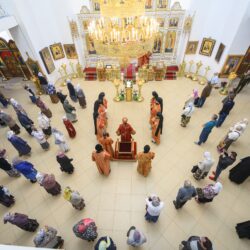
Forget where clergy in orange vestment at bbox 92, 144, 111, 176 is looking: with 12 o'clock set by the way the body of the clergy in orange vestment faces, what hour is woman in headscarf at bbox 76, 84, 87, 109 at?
The woman in headscarf is roughly at 12 o'clock from the clergy in orange vestment.

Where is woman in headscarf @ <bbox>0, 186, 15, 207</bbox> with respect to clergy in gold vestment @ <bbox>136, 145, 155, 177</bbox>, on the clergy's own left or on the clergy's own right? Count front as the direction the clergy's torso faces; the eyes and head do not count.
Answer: on the clergy's own left

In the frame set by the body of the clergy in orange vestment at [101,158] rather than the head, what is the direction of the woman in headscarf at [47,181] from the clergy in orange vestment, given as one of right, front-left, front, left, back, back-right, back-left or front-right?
left

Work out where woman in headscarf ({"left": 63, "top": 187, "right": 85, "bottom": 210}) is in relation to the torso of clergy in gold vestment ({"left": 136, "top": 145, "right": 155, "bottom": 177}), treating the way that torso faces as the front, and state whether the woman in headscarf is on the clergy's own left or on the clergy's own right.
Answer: on the clergy's own left

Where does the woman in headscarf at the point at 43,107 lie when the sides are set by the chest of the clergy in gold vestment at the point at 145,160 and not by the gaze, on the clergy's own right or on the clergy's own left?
on the clergy's own left

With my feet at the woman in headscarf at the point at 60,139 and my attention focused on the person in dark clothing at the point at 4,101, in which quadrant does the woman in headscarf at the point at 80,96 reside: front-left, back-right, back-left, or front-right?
front-right

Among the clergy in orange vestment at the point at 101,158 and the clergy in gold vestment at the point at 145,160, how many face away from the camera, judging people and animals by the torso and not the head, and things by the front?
2

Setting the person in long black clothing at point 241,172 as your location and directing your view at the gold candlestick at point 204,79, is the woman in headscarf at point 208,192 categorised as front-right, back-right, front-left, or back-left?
back-left

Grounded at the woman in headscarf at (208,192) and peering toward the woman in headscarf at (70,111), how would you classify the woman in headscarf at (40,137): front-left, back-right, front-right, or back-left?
front-left

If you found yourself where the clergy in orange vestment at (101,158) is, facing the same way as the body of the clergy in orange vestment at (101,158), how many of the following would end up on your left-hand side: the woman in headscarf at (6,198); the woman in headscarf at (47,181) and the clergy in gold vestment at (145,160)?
2

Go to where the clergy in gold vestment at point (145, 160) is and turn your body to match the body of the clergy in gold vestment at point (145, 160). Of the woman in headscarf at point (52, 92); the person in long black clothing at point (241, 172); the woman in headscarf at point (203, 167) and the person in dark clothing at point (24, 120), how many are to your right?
2

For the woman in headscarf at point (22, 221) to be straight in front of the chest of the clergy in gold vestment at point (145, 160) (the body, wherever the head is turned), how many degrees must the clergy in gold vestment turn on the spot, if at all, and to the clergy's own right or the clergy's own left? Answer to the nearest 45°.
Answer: approximately 135° to the clergy's own left

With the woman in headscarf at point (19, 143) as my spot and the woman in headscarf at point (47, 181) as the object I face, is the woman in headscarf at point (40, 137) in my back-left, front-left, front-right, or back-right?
front-left

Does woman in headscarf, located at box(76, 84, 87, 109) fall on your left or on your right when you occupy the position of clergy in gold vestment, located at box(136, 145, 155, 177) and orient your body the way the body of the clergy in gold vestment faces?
on your left

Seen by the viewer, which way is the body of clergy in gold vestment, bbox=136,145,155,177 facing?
away from the camera

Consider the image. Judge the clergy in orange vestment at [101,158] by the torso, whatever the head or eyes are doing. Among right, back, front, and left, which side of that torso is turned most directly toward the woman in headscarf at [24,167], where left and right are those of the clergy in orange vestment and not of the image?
left

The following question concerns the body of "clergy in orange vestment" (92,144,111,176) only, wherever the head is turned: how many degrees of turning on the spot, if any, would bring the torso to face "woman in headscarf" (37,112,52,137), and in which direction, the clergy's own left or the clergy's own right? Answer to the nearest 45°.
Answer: approximately 45° to the clergy's own left

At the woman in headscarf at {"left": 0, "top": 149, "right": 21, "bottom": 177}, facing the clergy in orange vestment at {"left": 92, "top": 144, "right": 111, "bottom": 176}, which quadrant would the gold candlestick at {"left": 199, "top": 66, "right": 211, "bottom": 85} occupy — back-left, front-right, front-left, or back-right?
front-left

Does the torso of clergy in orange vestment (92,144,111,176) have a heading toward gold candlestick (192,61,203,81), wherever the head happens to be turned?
no

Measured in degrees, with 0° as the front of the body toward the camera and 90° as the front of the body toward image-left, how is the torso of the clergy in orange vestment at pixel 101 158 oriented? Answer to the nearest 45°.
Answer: approximately 180°
